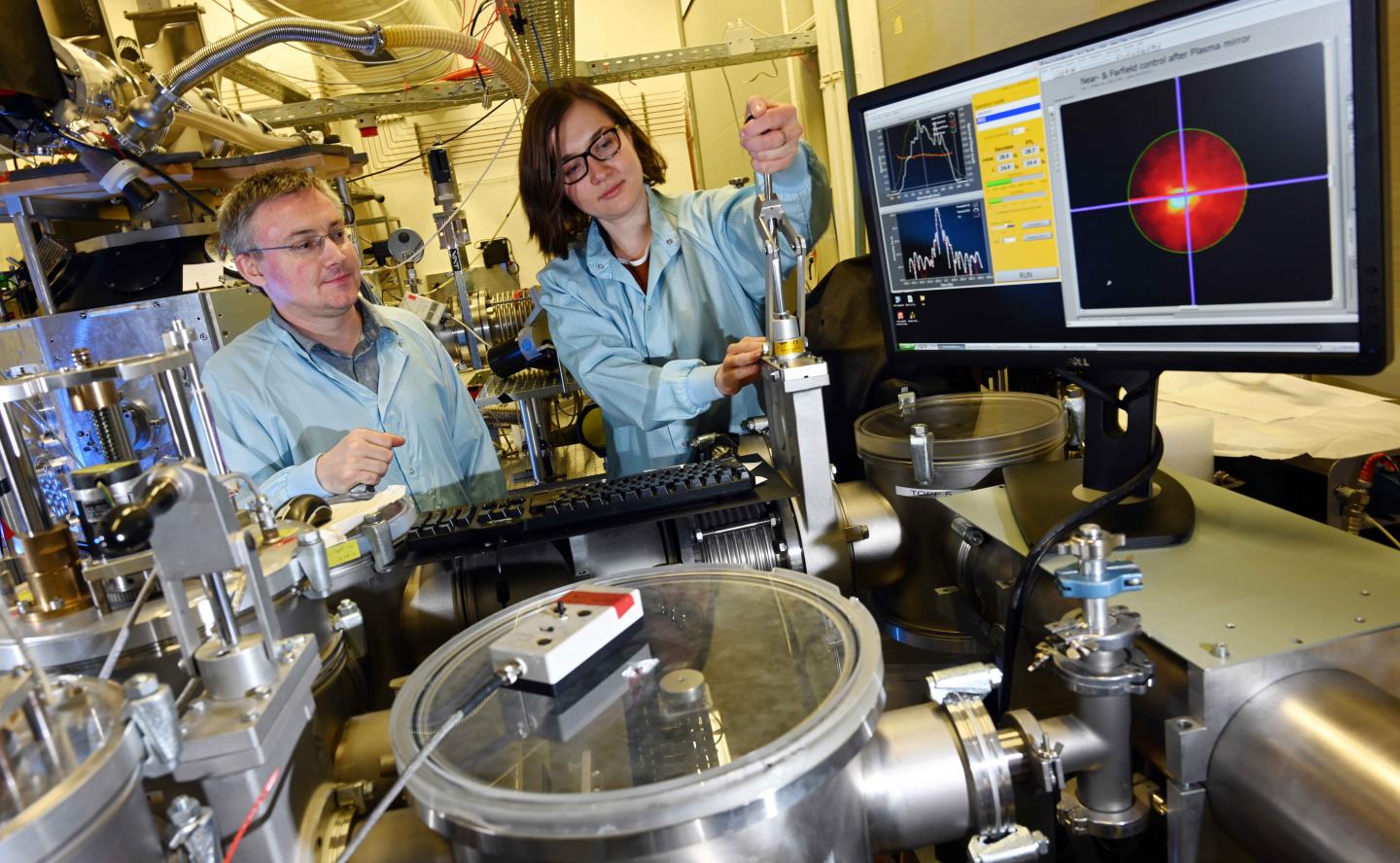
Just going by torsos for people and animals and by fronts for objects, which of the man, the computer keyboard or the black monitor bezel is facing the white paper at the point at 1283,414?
the man

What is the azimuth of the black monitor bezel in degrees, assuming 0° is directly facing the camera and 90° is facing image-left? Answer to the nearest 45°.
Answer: approximately 45°

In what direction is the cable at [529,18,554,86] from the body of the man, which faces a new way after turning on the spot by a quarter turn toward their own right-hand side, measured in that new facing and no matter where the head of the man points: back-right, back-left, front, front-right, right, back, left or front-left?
back

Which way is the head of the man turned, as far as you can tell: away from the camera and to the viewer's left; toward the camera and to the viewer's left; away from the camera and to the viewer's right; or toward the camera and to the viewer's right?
toward the camera and to the viewer's right

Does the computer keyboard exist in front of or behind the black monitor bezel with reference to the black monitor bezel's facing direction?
in front

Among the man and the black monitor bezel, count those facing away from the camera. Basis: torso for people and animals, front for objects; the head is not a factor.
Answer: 0

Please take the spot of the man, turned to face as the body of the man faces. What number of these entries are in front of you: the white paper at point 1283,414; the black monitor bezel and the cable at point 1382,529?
3

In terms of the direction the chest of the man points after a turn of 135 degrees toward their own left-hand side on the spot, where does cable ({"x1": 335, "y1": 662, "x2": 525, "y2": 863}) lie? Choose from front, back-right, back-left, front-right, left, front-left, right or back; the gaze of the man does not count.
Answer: back

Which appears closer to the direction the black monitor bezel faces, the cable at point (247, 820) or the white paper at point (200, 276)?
the cable

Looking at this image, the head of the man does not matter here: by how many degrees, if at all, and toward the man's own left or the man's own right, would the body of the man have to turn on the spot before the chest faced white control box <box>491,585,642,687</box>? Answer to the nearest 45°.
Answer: approximately 45° to the man's own right

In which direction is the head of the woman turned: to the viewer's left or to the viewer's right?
to the viewer's right
